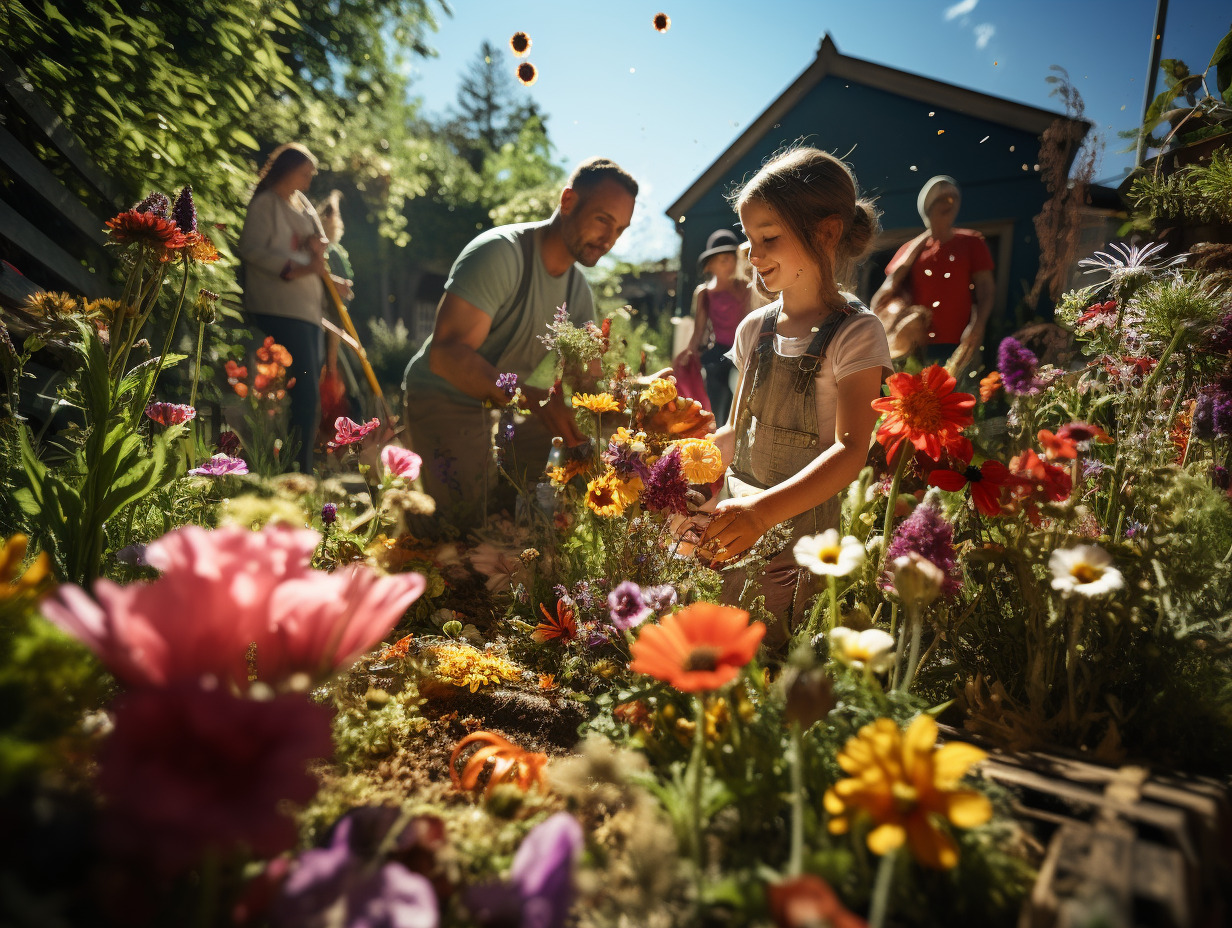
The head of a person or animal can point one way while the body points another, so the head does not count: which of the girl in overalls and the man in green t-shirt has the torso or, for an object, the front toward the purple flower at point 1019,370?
the man in green t-shirt

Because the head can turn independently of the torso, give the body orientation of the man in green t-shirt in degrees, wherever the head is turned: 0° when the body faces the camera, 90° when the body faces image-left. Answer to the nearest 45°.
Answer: approximately 315°

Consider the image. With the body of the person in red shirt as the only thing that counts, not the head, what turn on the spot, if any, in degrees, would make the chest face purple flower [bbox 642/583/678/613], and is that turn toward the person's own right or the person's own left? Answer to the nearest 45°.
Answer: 0° — they already face it

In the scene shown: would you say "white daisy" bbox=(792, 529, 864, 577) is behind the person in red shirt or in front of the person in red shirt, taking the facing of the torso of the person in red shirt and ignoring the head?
in front

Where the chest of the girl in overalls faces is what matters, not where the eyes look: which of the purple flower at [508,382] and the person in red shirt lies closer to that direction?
the purple flower

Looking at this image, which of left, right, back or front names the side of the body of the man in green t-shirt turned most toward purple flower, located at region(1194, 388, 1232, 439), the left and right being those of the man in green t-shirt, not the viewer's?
front

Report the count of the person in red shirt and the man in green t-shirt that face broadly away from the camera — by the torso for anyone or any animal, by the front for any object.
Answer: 0

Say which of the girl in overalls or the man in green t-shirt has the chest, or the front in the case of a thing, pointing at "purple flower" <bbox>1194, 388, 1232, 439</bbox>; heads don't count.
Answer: the man in green t-shirt

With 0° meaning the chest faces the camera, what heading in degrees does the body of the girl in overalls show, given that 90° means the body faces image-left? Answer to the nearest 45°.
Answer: approximately 45°

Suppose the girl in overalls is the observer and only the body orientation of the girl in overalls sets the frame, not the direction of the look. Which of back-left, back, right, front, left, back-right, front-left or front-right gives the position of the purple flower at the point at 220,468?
front-right

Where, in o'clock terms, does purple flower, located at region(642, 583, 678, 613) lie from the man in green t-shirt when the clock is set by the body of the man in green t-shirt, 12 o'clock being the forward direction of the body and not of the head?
The purple flower is roughly at 1 o'clock from the man in green t-shirt.

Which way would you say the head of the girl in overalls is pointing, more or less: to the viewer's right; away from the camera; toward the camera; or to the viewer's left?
to the viewer's left
